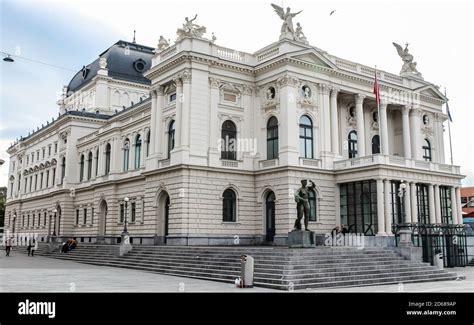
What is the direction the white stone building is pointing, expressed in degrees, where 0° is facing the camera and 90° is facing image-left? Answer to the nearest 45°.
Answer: approximately 315°

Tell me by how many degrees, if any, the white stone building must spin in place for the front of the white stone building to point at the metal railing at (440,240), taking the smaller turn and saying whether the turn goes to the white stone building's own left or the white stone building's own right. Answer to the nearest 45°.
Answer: approximately 45° to the white stone building's own left
